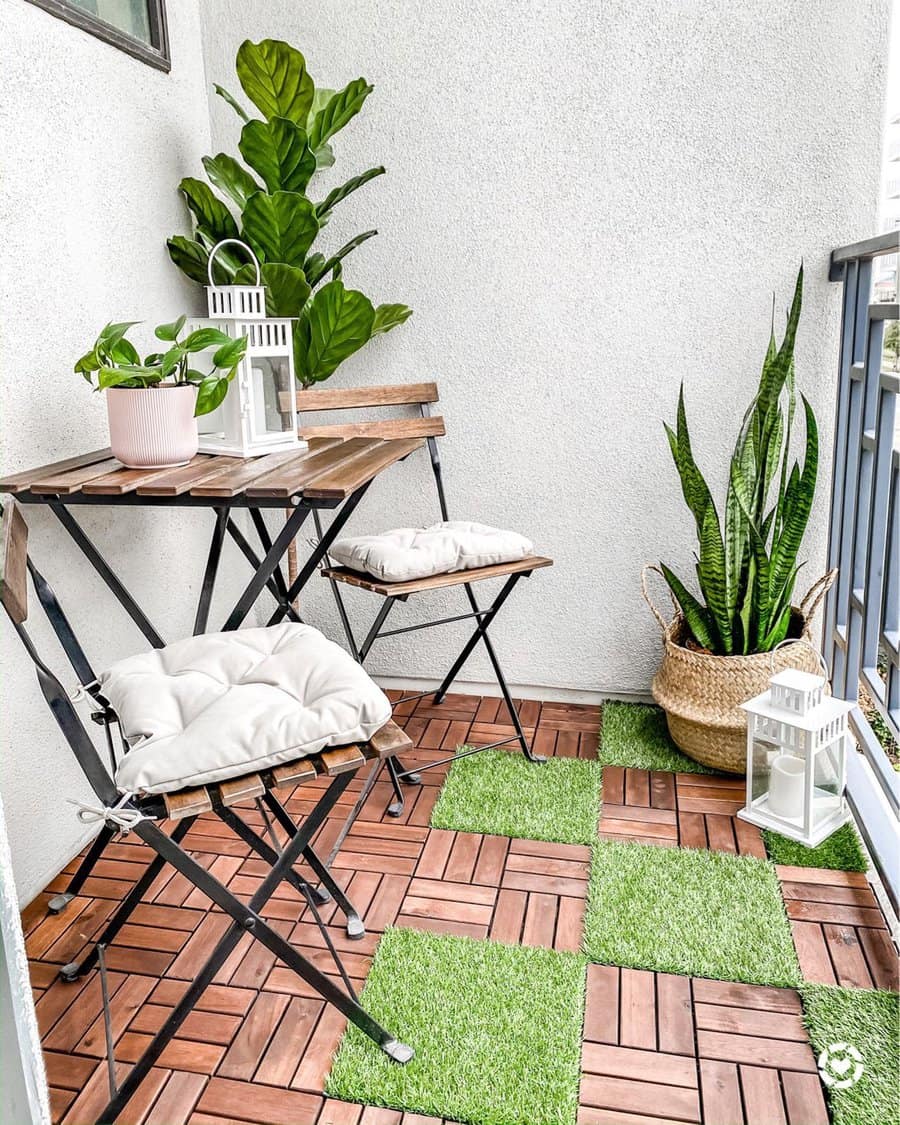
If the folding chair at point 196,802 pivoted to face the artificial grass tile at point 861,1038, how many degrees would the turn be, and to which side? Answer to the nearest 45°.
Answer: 0° — it already faces it

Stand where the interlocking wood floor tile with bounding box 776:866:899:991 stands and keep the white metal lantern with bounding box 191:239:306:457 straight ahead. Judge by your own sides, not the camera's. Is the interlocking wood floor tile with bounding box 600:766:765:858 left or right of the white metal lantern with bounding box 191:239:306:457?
right

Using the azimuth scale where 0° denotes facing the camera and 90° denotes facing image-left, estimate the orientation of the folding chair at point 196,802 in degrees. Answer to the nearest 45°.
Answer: approximately 270°

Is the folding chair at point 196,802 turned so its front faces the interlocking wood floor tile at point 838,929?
yes

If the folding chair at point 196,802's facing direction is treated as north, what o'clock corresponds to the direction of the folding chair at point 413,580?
the folding chair at point 413,580 is roughly at 10 o'clock from the folding chair at point 196,802.

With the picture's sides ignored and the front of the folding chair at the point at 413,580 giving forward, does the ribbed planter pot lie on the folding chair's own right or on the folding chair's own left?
on the folding chair's own right

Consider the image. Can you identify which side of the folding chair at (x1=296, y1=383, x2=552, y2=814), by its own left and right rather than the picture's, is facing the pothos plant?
right

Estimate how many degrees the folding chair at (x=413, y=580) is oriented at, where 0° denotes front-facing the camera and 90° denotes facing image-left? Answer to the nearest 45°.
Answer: approximately 315°
